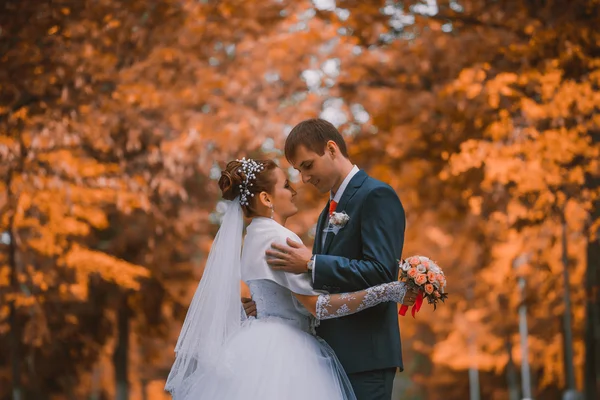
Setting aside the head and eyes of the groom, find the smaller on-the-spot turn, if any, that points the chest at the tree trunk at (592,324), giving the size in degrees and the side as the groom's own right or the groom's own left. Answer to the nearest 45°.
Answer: approximately 135° to the groom's own right

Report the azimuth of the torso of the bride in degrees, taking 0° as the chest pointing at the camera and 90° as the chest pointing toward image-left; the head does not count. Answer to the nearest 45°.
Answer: approximately 270°

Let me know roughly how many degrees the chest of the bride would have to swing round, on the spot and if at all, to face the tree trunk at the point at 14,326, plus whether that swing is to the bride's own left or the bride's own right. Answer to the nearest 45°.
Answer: approximately 135° to the bride's own left

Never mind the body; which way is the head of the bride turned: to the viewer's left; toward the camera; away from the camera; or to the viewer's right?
to the viewer's right

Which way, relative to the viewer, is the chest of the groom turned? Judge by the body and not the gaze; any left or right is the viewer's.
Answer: facing to the left of the viewer

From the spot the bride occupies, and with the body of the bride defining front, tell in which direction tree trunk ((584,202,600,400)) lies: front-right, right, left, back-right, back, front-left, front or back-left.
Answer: front-left

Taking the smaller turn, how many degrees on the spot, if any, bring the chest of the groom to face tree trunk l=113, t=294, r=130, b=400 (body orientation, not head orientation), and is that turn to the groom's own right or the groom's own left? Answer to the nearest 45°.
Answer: approximately 90° to the groom's own right

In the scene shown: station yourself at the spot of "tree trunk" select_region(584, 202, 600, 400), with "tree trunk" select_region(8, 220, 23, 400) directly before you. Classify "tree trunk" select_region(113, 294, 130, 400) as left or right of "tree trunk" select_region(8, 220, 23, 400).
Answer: right

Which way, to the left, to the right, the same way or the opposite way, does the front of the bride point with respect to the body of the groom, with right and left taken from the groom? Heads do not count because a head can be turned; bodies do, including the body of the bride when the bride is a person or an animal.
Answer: the opposite way
